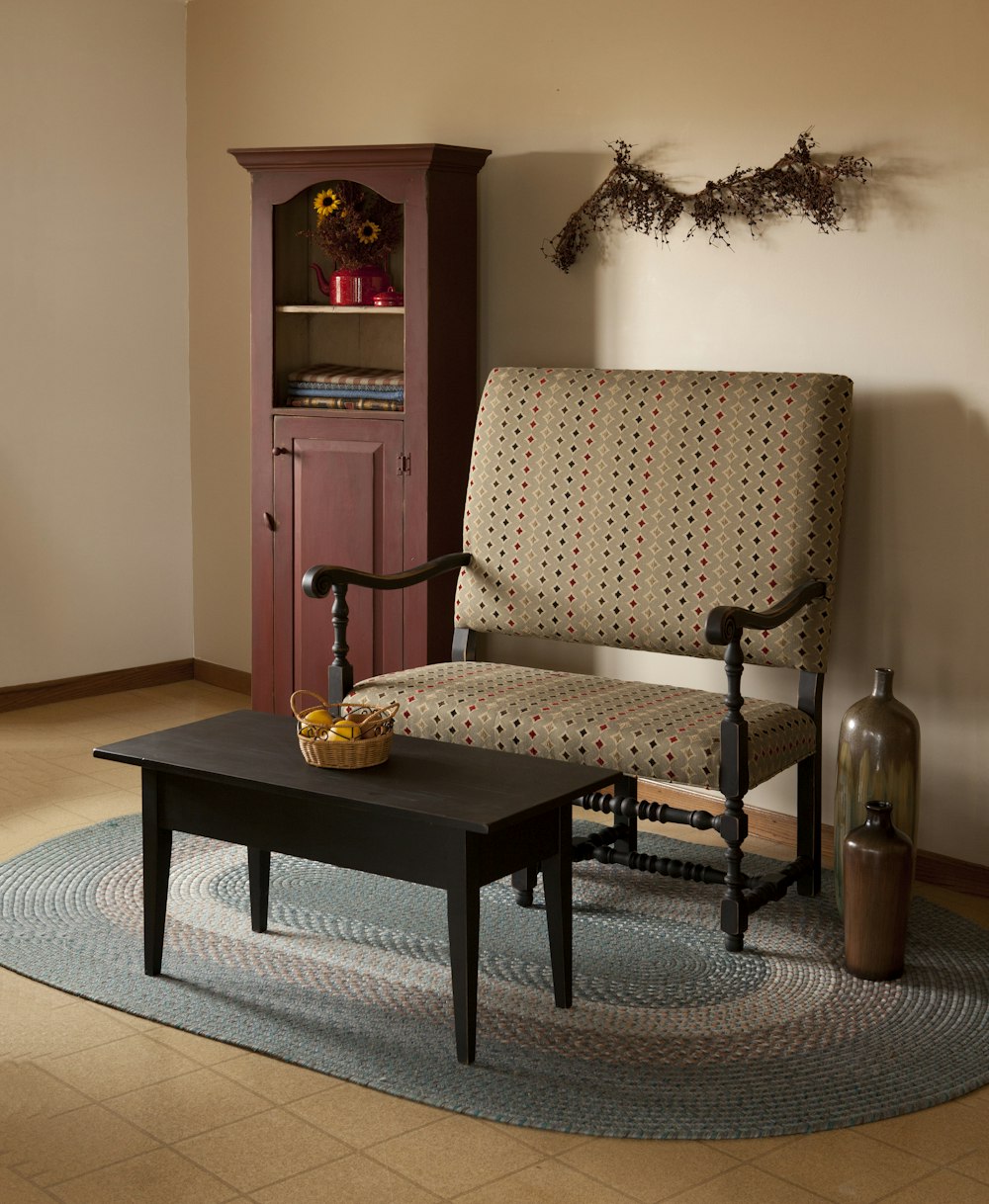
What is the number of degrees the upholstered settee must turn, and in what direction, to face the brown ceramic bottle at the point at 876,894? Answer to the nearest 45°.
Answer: approximately 90° to its left

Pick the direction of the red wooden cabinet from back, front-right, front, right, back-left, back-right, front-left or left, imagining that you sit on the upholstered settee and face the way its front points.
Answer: right

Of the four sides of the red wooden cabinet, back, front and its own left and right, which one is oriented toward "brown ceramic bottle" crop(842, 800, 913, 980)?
left

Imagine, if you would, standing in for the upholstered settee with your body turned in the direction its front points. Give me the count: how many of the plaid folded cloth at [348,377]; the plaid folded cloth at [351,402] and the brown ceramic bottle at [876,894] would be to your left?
1

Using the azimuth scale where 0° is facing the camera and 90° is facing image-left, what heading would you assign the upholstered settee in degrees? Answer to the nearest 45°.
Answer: approximately 45°

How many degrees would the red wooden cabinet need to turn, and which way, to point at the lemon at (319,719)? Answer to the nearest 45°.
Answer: approximately 45° to its left

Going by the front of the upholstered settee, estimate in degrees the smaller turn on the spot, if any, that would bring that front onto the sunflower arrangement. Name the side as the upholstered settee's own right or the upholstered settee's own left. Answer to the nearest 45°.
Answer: approximately 90° to the upholstered settee's own right

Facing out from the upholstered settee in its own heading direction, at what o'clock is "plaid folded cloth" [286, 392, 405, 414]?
The plaid folded cloth is roughly at 3 o'clock from the upholstered settee.

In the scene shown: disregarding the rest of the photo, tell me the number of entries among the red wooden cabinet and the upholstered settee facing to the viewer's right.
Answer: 0

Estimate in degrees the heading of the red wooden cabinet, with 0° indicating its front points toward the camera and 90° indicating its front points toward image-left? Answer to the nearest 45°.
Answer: approximately 45°
